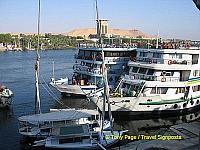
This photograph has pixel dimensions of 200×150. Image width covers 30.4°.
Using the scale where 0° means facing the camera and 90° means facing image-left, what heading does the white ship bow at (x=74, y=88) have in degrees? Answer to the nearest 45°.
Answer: approximately 90°

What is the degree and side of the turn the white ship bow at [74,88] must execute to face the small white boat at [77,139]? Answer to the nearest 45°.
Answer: approximately 90° to its left

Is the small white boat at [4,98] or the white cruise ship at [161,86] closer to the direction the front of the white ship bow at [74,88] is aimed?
the small white boat

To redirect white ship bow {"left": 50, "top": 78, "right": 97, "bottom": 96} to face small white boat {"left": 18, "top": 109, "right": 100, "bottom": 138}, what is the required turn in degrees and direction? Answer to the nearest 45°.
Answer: approximately 90° to its left

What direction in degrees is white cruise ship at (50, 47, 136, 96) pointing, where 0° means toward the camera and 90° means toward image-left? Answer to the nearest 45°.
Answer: approximately 45°
